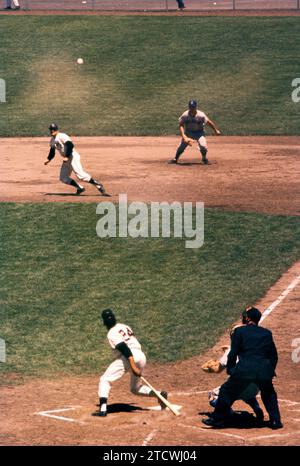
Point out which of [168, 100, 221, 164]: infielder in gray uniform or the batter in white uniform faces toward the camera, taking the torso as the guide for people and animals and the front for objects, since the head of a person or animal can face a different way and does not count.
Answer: the infielder in gray uniform

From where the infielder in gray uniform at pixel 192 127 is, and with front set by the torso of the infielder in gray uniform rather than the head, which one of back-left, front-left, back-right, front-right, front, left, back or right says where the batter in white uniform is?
front

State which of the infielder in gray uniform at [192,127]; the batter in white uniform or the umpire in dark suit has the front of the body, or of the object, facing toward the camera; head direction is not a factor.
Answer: the infielder in gray uniform

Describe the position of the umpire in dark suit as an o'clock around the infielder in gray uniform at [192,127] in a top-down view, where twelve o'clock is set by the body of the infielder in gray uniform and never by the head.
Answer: The umpire in dark suit is roughly at 12 o'clock from the infielder in gray uniform.

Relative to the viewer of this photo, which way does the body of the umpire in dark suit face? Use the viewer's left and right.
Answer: facing away from the viewer and to the left of the viewer

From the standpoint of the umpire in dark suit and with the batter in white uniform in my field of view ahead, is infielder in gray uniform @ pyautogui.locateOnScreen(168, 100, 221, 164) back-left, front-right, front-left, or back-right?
front-right

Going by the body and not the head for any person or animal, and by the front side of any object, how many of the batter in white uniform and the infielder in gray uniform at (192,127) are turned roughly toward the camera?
1

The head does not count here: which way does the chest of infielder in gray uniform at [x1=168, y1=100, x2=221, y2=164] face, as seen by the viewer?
toward the camera

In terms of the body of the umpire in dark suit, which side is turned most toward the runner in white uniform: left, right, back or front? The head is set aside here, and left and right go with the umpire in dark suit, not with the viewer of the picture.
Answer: front

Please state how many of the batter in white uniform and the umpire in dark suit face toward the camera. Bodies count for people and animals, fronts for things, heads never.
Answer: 0
